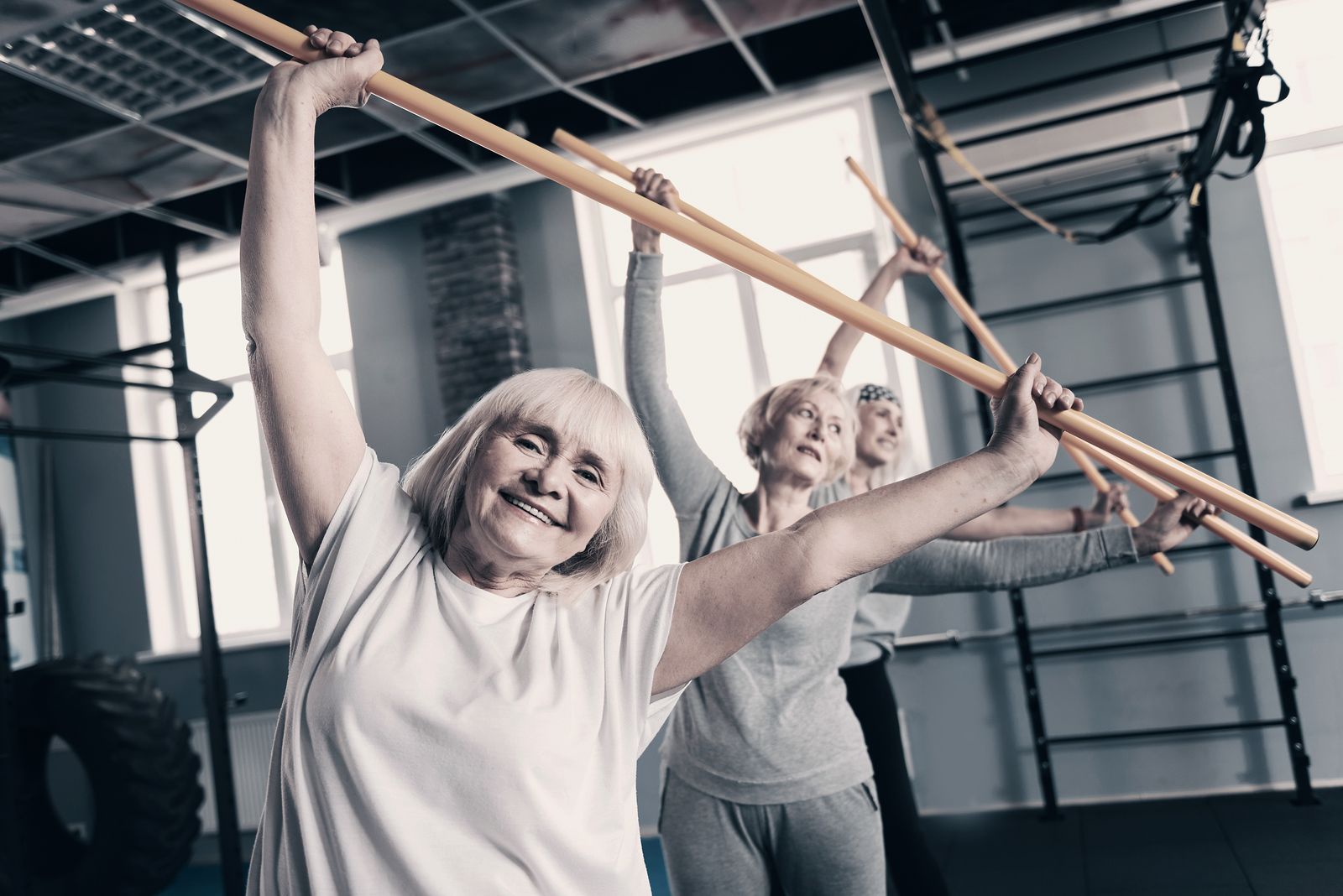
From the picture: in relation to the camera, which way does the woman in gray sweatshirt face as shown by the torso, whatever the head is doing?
toward the camera

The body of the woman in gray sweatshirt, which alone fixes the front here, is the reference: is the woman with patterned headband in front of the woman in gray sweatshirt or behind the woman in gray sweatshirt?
behind

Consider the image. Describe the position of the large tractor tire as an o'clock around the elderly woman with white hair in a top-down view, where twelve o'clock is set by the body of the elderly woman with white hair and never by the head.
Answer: The large tractor tire is roughly at 5 o'clock from the elderly woman with white hair.

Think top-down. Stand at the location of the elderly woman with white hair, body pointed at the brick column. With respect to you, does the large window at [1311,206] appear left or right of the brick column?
right

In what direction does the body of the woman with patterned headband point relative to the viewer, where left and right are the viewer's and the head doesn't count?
facing the viewer and to the right of the viewer

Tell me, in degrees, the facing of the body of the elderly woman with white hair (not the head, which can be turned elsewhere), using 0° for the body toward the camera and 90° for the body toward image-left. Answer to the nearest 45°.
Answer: approximately 0°

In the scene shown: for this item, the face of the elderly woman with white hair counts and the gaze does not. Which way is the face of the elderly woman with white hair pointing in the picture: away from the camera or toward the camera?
toward the camera

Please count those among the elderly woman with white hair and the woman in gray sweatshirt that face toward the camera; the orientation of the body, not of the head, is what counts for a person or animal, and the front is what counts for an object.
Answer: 2

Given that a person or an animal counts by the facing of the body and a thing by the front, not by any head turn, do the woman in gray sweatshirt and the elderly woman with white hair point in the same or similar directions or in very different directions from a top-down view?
same or similar directions

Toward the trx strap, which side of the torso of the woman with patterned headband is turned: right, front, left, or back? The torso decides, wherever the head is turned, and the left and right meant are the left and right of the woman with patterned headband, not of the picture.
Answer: left
